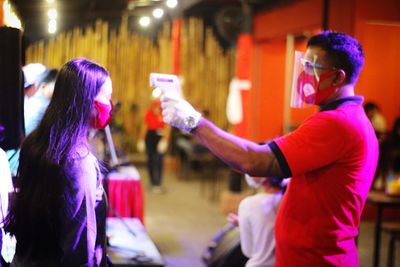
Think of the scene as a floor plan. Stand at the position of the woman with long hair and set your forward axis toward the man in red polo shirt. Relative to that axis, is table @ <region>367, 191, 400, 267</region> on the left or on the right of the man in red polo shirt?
left

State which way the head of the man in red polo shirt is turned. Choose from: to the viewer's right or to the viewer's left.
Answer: to the viewer's left

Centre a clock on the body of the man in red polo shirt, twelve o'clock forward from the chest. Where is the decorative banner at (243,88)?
The decorative banner is roughly at 3 o'clock from the man in red polo shirt.

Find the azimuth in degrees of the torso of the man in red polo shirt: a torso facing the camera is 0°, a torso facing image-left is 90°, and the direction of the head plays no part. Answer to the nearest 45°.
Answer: approximately 90°

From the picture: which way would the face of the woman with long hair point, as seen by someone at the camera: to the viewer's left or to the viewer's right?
to the viewer's right

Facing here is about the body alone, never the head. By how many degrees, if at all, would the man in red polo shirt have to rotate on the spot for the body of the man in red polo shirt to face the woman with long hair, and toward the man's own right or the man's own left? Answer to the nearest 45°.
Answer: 0° — they already face them

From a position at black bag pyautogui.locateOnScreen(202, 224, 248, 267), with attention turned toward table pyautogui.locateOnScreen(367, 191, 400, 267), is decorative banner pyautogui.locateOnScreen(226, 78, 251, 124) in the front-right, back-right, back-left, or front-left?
front-left

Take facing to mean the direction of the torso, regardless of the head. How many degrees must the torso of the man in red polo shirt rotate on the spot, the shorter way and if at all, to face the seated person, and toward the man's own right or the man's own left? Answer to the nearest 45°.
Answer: approximately 90° to the man's own right

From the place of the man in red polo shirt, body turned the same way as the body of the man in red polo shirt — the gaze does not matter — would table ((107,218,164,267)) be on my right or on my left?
on my right

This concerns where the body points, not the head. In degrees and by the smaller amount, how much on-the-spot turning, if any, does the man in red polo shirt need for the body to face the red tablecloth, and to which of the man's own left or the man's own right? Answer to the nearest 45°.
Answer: approximately 45° to the man's own right
